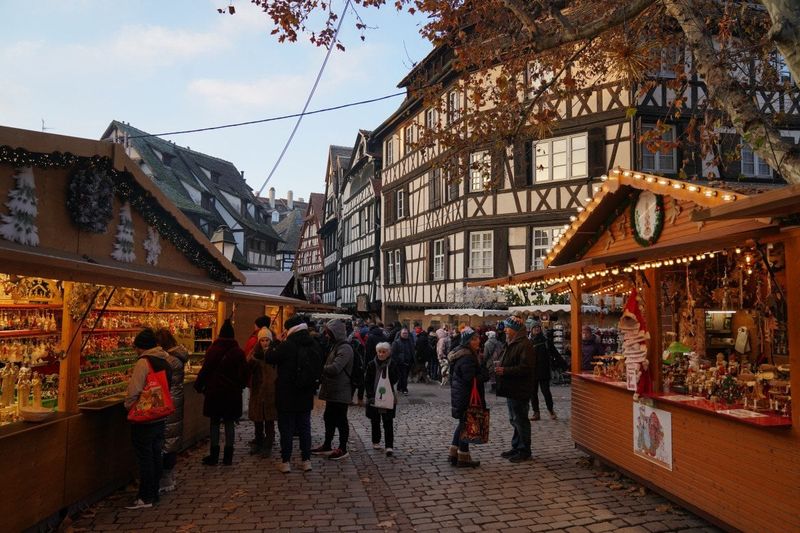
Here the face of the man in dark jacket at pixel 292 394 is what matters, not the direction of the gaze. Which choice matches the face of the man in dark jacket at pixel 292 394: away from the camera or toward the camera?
away from the camera

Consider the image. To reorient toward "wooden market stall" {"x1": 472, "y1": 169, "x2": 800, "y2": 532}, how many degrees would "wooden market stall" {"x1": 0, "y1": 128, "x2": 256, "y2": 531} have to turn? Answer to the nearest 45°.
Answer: approximately 45° to its left

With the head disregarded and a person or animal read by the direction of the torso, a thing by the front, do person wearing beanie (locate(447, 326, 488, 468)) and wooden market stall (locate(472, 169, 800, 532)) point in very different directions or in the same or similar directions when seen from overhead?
very different directions

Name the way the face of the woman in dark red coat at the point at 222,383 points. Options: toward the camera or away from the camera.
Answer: away from the camera

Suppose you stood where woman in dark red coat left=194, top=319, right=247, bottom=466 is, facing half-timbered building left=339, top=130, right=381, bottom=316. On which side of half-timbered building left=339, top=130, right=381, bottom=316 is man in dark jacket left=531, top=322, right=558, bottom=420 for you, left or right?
right

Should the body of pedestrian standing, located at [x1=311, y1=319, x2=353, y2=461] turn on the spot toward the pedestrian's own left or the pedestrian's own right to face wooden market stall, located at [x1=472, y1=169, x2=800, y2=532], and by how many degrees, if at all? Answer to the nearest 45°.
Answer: approximately 135° to the pedestrian's own left

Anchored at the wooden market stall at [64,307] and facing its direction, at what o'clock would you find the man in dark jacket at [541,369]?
The man in dark jacket is roughly at 10 o'clock from the wooden market stall.
